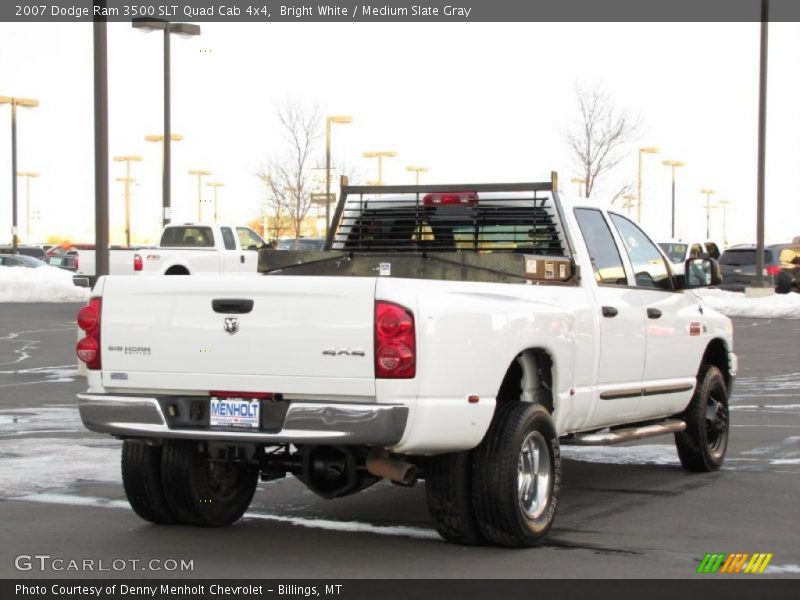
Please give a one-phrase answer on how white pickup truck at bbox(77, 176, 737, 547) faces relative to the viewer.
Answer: facing away from the viewer and to the right of the viewer

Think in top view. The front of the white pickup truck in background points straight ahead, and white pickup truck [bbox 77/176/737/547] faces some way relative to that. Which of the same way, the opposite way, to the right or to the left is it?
the same way

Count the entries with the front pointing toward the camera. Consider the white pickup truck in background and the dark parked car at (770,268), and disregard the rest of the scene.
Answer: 0

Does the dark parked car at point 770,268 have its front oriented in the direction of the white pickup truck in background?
no

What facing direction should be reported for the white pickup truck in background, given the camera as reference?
facing away from the viewer and to the right of the viewer

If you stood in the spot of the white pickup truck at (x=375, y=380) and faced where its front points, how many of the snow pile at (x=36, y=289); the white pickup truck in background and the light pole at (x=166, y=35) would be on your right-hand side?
0

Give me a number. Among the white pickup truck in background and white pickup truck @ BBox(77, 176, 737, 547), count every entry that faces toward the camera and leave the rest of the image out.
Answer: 0

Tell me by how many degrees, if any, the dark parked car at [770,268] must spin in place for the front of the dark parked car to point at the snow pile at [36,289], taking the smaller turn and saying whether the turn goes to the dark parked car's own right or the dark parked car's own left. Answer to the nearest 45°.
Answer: approximately 135° to the dark parked car's own left

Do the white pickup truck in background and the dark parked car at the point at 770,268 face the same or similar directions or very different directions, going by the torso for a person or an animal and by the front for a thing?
same or similar directions

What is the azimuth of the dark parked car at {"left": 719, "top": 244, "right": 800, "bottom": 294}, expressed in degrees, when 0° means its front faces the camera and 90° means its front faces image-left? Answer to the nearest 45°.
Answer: approximately 225°

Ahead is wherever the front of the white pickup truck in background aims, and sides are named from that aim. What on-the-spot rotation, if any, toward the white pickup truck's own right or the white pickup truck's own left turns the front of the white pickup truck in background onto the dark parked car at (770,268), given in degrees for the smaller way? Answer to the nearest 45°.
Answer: approximately 45° to the white pickup truck's own right

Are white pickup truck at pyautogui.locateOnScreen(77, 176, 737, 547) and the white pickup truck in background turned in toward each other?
no

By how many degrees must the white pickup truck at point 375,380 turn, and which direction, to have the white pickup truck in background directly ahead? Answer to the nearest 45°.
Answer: approximately 45° to its left
